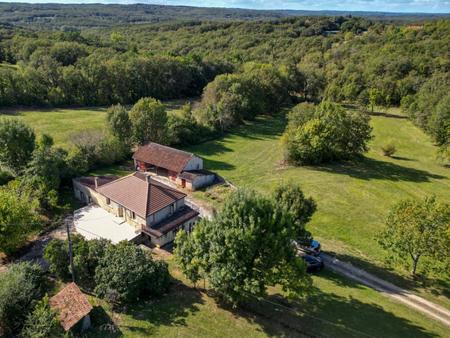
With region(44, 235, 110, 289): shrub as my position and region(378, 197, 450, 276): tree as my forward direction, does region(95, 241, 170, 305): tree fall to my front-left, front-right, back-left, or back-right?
front-right

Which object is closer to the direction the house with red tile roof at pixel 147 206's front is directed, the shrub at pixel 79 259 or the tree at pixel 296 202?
the shrub

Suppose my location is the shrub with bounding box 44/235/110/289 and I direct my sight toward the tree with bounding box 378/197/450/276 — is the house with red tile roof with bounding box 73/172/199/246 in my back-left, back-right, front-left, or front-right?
front-left

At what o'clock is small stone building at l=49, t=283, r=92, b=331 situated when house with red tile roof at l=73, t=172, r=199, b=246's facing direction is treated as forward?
The small stone building is roughly at 11 o'clock from the house with red tile roof.

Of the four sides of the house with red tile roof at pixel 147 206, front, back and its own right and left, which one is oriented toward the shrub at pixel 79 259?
front

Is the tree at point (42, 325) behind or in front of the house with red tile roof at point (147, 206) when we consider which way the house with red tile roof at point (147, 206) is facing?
in front

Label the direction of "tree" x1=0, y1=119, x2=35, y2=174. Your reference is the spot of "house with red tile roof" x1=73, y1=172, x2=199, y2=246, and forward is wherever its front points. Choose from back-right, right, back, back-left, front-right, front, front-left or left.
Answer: right

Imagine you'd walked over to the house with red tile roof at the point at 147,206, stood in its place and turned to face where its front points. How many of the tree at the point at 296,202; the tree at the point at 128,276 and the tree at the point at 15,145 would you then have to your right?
1

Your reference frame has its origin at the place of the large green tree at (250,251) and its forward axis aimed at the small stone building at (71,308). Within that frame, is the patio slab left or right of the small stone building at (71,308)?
right

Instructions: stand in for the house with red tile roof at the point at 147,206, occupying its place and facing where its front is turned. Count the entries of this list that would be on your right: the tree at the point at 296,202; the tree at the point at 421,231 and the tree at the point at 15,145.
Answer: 1

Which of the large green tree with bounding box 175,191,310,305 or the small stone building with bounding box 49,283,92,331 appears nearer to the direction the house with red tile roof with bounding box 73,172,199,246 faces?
the small stone building

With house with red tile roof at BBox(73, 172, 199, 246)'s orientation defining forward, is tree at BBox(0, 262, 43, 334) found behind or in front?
in front

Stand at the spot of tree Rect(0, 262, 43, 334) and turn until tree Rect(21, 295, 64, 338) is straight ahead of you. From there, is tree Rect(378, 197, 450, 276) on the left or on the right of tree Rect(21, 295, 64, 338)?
left

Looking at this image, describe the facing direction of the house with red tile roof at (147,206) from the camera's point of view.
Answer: facing the viewer and to the left of the viewer

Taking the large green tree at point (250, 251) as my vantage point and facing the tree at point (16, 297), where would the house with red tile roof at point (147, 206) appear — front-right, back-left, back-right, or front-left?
front-right

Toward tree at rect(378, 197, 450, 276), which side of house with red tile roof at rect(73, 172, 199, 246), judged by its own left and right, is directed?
left
